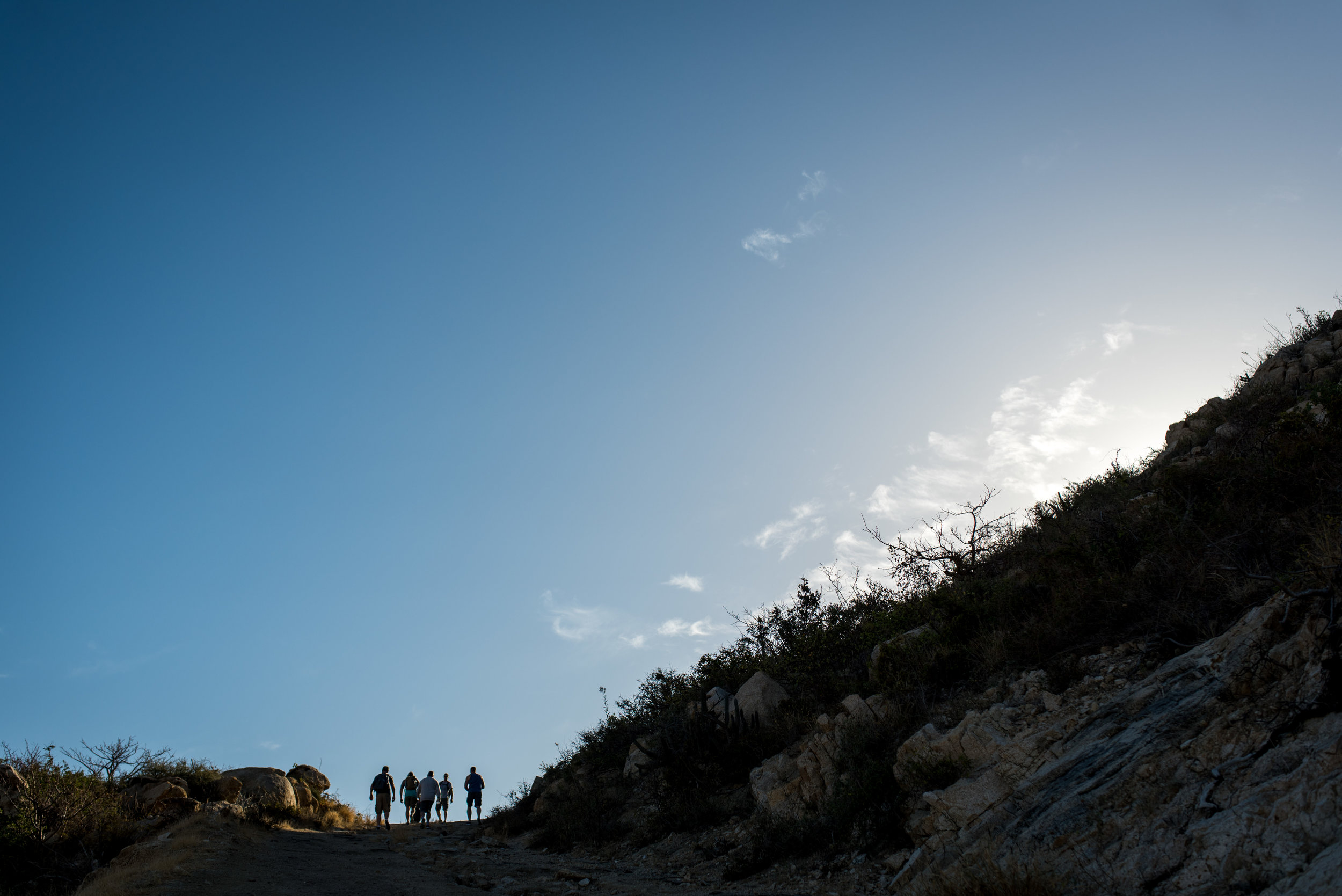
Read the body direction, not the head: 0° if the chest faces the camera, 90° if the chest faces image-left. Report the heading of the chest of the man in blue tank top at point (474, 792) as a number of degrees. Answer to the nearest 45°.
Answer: approximately 180°

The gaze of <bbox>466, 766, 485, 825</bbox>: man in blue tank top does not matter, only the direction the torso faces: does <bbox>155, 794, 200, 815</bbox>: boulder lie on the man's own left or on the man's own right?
on the man's own left

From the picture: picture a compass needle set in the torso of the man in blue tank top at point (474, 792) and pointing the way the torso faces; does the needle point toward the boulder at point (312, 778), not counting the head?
no

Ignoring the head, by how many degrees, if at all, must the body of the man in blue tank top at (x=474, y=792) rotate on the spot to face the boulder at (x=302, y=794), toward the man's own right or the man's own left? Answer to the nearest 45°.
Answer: approximately 90° to the man's own left

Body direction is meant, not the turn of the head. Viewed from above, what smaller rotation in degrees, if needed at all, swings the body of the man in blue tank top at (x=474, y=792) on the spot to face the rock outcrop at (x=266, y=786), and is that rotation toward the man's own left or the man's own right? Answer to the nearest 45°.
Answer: approximately 90° to the man's own left

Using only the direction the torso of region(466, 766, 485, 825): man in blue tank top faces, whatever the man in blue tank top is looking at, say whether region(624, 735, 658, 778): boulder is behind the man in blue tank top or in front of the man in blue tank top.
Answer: behind

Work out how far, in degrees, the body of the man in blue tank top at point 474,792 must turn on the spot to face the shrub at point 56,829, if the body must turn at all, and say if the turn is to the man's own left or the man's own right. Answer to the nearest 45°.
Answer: approximately 135° to the man's own left

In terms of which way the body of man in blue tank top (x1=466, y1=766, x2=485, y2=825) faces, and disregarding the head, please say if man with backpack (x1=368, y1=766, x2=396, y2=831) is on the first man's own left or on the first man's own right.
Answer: on the first man's own left

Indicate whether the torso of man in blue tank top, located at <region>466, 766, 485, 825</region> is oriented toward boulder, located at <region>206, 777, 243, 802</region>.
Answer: no

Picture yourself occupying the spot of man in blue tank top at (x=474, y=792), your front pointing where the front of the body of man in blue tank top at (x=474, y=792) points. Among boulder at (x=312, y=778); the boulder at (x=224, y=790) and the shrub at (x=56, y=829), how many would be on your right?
0

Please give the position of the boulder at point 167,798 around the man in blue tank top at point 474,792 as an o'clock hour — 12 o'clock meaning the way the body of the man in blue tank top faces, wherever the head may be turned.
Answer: The boulder is roughly at 8 o'clock from the man in blue tank top.
